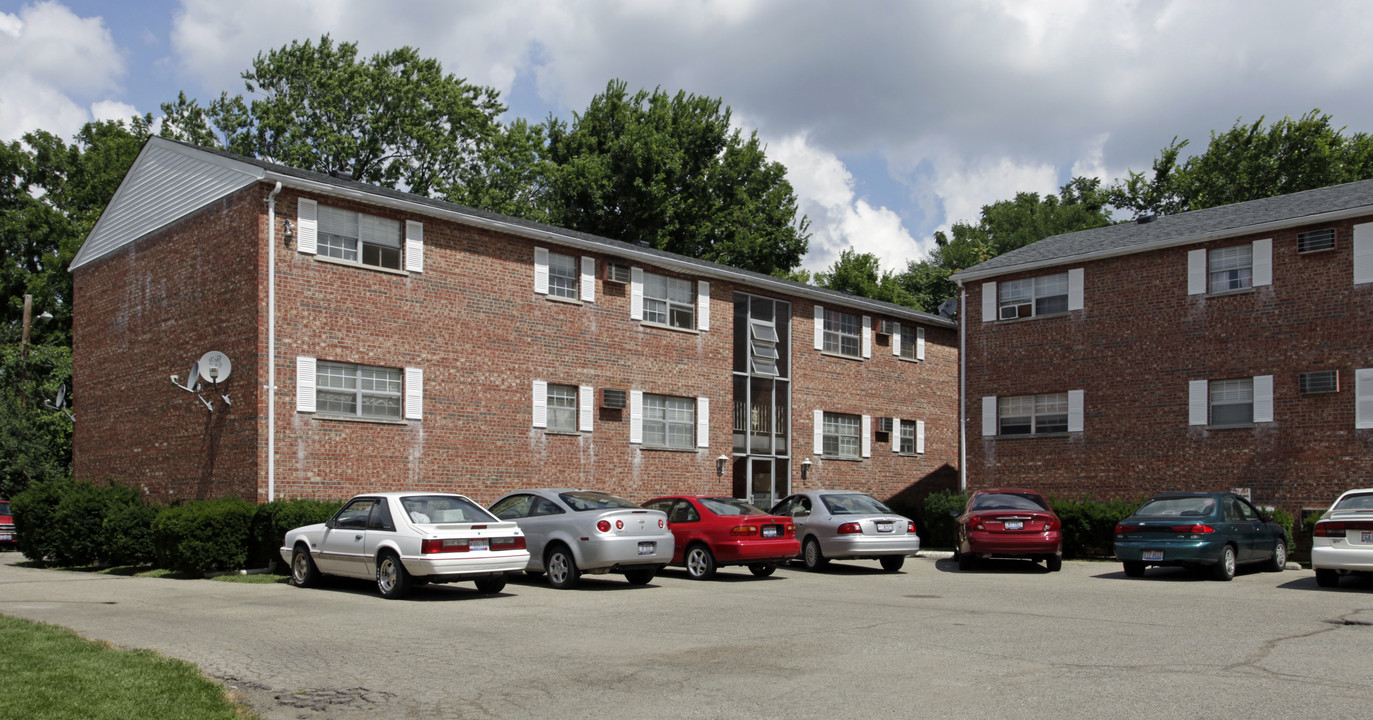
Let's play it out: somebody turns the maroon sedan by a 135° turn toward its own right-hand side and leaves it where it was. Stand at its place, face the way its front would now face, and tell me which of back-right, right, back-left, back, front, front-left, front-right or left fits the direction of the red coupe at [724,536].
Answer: right

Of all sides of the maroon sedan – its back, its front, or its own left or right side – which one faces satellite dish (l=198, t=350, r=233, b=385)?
left

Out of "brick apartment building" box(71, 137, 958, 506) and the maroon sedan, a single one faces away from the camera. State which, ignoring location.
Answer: the maroon sedan

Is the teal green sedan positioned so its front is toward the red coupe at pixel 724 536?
no

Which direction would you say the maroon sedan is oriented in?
away from the camera

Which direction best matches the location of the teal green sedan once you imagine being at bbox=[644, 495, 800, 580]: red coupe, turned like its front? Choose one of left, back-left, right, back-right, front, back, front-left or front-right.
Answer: back-right

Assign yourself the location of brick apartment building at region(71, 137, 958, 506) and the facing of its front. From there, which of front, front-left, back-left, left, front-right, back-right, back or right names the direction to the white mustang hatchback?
front-right

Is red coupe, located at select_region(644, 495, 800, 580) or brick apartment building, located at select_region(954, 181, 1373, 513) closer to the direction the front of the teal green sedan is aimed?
the brick apartment building

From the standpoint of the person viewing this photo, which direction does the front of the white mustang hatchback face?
facing away from the viewer and to the left of the viewer

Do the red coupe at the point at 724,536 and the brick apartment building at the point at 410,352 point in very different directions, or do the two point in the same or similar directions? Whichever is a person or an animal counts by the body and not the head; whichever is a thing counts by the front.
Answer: very different directions

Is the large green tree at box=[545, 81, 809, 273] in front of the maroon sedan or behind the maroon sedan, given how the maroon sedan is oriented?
in front

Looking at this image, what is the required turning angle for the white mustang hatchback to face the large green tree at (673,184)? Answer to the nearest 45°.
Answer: approximately 45° to its right

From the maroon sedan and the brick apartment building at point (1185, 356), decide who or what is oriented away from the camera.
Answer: the maroon sedan

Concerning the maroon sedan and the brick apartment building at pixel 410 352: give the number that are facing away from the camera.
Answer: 1

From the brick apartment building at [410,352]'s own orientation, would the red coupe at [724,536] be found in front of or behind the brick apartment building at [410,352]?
in front
